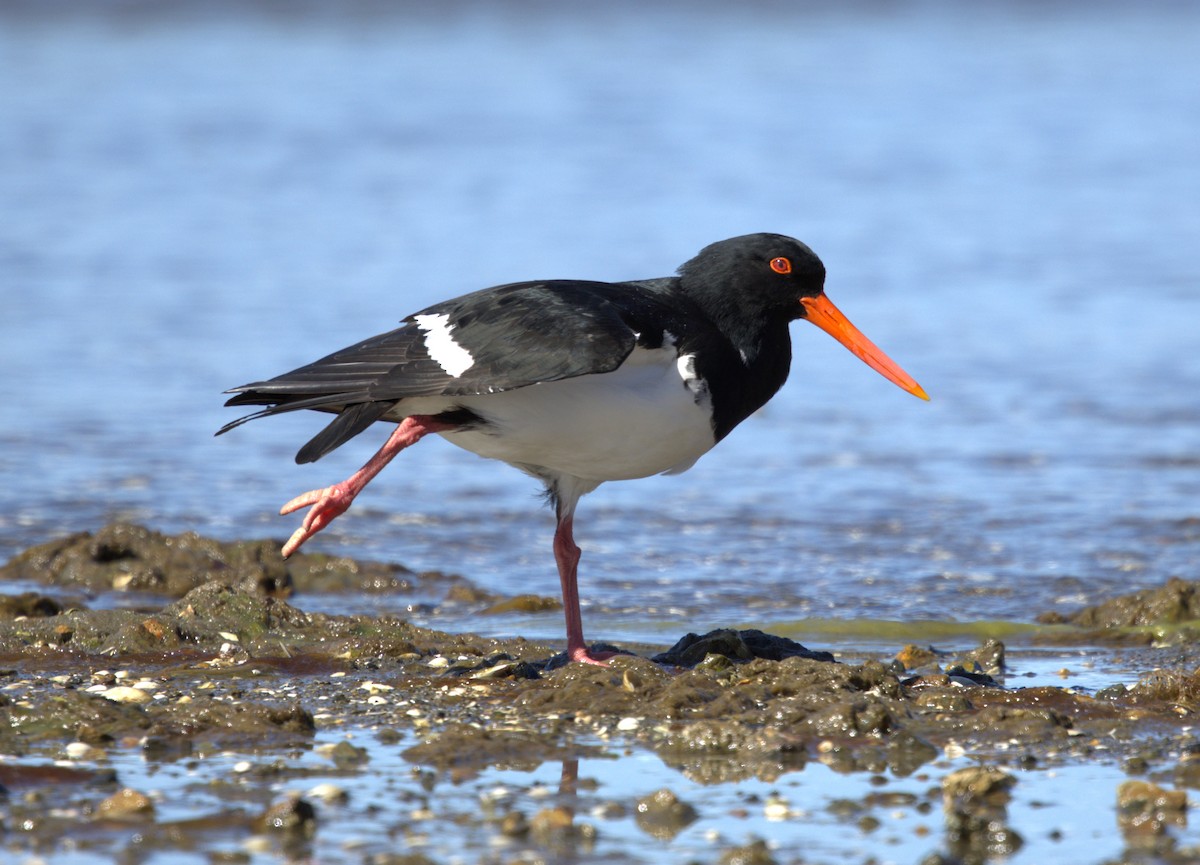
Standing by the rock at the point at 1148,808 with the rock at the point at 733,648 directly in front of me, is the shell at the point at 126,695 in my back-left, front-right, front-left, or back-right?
front-left

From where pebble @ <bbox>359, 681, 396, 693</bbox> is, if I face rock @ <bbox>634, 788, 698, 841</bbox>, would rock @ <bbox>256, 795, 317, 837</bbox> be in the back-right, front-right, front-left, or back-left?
front-right

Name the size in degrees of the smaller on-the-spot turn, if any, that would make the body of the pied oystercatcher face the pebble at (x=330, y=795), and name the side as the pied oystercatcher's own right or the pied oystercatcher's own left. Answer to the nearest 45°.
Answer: approximately 90° to the pied oystercatcher's own right

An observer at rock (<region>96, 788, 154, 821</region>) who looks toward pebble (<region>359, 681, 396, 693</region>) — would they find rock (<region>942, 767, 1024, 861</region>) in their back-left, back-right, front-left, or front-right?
front-right

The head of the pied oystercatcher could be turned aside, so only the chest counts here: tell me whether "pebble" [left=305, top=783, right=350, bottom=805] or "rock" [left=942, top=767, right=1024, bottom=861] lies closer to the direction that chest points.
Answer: the rock

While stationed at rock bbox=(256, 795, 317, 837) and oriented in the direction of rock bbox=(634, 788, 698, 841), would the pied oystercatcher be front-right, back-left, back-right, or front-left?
front-left

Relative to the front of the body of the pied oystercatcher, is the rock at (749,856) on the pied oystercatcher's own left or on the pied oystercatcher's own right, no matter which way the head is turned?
on the pied oystercatcher's own right

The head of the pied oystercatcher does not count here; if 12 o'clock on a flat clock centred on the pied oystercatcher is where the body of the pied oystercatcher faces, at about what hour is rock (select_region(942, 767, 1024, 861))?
The rock is roughly at 2 o'clock from the pied oystercatcher.

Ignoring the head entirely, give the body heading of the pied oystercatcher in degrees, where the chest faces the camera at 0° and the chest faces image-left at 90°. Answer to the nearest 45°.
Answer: approximately 270°

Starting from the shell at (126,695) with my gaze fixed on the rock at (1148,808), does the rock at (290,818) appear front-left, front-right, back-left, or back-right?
front-right
